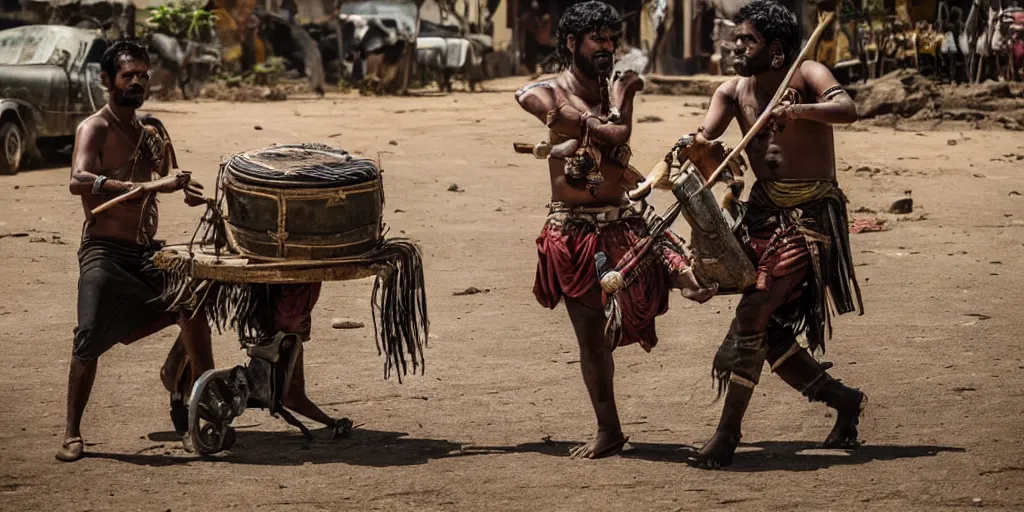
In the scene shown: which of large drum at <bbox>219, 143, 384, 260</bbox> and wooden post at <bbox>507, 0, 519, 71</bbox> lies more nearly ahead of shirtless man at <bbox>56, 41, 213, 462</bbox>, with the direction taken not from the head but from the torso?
the large drum

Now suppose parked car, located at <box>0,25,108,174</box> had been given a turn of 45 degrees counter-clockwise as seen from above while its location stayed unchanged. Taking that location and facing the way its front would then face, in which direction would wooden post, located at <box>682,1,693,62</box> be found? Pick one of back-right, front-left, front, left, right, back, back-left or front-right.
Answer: back-left

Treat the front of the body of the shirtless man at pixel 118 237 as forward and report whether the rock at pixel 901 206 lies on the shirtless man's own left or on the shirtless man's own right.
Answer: on the shirtless man's own left

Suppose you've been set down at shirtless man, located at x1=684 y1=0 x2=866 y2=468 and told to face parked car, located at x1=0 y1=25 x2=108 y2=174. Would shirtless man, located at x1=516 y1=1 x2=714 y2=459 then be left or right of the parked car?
left

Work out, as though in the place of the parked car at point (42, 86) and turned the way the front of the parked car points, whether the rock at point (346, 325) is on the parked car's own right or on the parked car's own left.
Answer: on the parked car's own left

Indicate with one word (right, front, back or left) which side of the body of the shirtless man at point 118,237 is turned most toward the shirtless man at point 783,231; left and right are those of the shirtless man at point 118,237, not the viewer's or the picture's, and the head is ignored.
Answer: front

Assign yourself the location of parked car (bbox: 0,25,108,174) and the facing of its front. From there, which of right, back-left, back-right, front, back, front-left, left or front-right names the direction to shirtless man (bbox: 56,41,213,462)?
front-left

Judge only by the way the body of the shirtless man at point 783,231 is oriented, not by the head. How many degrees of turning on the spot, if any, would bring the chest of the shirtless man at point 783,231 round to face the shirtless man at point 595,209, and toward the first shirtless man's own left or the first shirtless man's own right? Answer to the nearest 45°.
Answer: approximately 45° to the first shirtless man's own right

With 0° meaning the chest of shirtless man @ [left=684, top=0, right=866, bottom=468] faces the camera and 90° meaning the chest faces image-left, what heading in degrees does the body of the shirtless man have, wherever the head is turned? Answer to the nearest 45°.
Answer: approximately 45°

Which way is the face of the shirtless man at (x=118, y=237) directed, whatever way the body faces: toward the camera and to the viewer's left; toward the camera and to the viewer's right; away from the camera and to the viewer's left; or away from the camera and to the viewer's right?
toward the camera and to the viewer's right

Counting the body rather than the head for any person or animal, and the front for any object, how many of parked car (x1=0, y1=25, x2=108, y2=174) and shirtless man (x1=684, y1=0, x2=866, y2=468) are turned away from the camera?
0

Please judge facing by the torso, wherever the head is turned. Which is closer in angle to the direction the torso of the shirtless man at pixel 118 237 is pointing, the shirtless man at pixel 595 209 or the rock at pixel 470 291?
the shirtless man

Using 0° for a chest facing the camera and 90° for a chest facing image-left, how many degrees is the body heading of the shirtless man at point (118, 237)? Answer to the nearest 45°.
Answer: approximately 315°

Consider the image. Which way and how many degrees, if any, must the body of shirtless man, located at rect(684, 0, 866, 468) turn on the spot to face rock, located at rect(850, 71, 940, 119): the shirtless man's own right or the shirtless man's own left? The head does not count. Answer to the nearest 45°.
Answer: approximately 135° to the shirtless man's own right

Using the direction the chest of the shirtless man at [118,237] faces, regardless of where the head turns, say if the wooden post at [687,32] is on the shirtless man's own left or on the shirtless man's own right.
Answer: on the shirtless man's own left

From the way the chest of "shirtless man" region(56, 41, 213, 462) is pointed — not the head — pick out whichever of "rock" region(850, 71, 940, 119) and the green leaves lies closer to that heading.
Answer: the rock

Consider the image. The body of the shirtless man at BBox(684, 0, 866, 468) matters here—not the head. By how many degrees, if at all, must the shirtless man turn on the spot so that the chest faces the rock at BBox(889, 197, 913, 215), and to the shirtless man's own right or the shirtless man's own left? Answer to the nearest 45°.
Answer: approximately 135° to the shirtless man's own right
